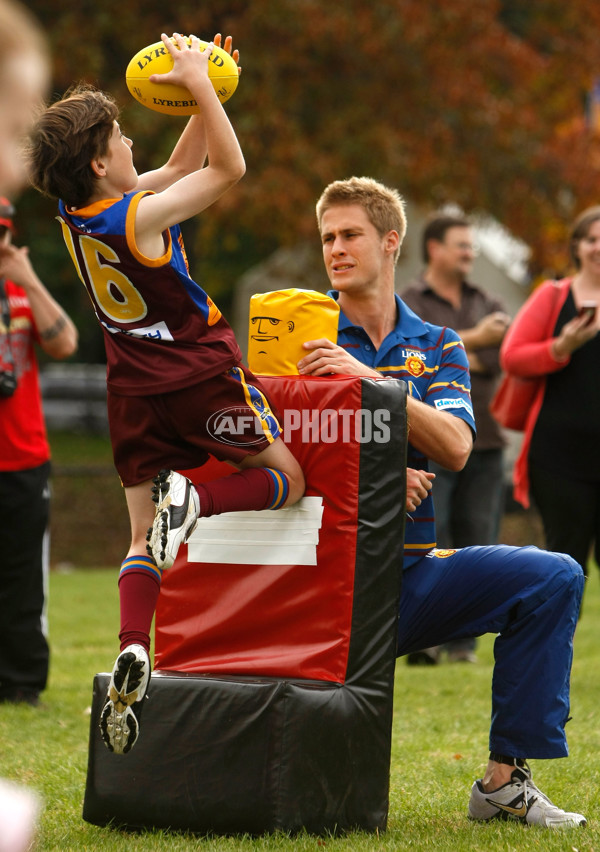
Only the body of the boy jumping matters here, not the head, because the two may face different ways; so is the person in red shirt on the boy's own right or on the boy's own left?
on the boy's own left

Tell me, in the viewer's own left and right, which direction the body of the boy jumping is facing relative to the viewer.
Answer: facing away from the viewer and to the right of the viewer

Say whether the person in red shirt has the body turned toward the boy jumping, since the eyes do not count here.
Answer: yes
